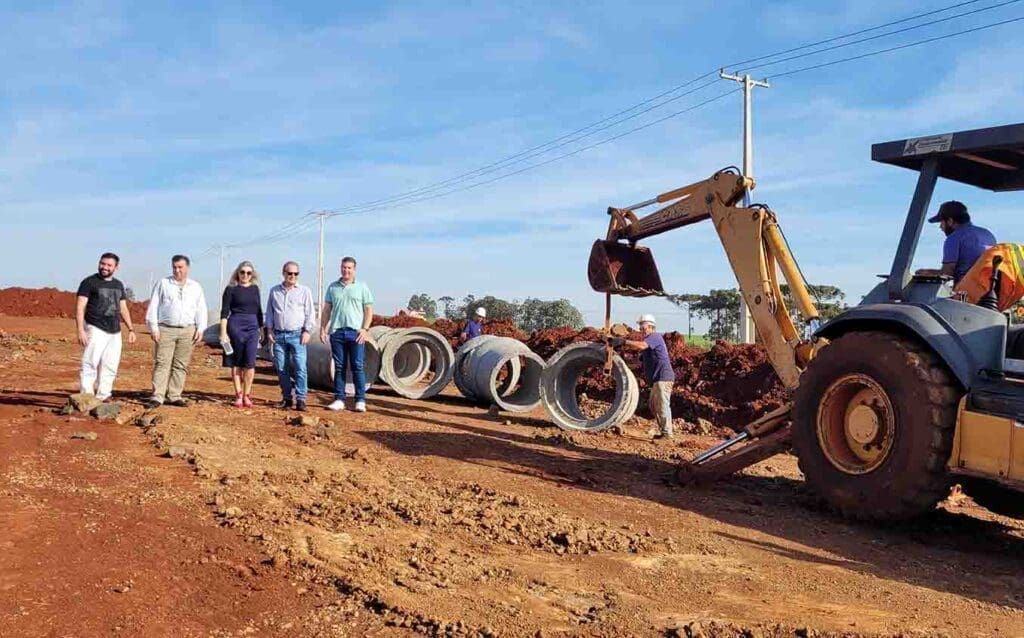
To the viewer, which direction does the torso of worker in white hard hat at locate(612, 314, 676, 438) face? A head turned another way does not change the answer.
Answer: to the viewer's left

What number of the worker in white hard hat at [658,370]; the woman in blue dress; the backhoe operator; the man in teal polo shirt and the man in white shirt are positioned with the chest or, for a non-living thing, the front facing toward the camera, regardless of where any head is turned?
3

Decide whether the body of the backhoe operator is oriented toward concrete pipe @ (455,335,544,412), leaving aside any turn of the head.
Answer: yes

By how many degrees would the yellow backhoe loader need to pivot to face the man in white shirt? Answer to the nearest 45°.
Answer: approximately 135° to its right

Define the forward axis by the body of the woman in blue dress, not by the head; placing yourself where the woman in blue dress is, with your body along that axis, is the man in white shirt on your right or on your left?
on your right

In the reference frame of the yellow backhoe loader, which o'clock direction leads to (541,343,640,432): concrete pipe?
The concrete pipe is roughly at 6 o'clock from the yellow backhoe loader.

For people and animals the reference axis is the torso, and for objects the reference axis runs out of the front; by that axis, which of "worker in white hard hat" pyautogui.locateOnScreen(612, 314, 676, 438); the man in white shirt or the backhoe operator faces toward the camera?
the man in white shirt

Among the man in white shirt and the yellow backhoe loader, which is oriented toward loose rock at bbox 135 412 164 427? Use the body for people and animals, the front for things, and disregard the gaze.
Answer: the man in white shirt

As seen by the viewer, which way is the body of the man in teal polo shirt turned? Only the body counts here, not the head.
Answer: toward the camera

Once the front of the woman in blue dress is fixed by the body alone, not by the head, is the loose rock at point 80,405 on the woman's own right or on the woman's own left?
on the woman's own right

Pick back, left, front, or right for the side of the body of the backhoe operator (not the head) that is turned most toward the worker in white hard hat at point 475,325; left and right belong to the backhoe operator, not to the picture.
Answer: front

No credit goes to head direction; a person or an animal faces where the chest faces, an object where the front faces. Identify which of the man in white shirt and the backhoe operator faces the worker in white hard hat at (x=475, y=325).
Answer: the backhoe operator

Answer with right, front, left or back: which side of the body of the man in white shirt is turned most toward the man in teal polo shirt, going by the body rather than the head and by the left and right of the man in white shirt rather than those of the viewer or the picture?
left

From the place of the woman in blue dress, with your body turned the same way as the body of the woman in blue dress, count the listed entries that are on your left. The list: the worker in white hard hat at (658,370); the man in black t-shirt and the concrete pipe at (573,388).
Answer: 2

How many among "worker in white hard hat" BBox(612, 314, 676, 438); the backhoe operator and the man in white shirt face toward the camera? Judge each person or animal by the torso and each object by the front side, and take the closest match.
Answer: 1

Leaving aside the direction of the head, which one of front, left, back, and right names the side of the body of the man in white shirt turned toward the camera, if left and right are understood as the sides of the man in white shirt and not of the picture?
front

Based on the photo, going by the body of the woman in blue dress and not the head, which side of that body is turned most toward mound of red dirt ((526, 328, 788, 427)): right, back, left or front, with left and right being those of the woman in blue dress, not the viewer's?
left
